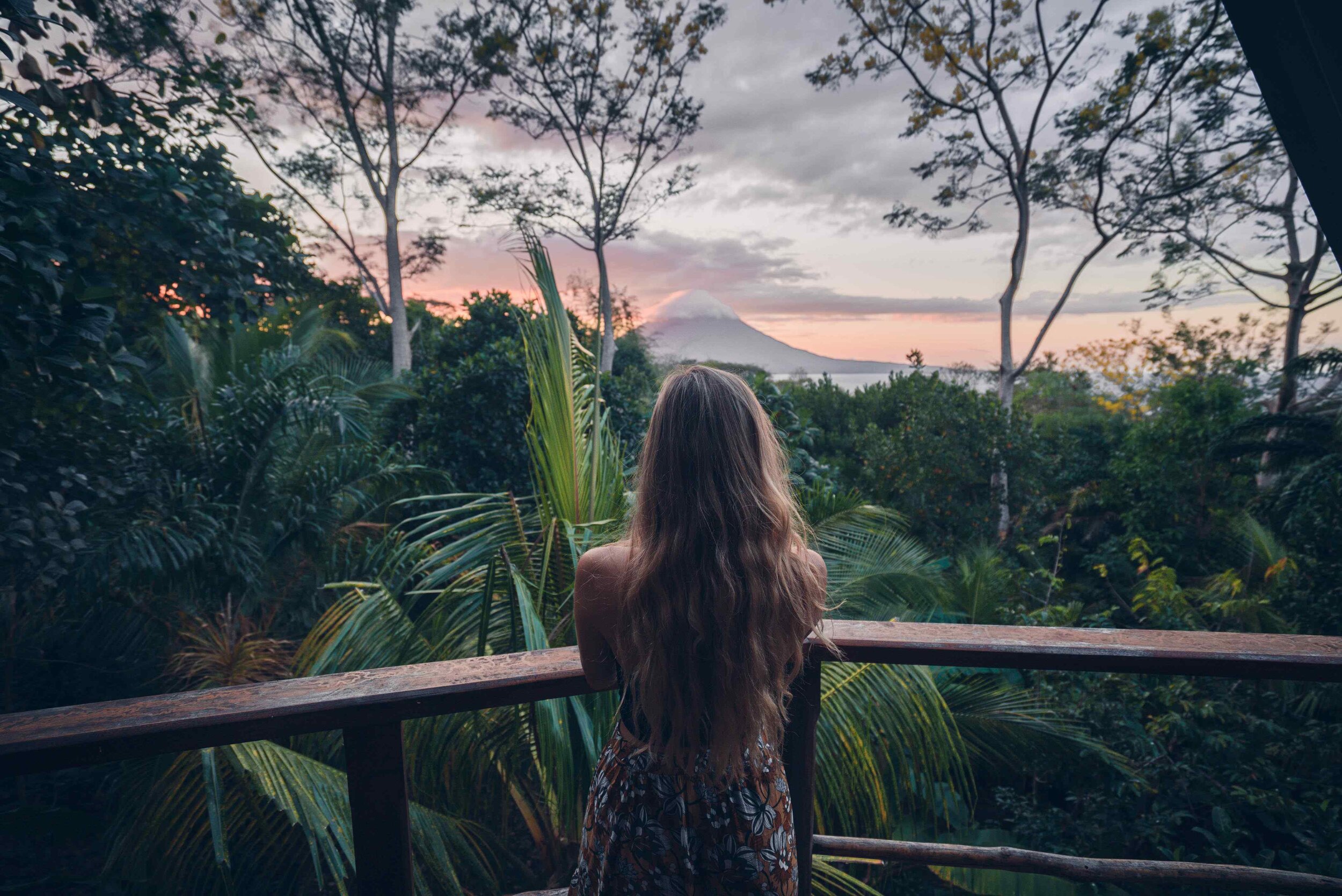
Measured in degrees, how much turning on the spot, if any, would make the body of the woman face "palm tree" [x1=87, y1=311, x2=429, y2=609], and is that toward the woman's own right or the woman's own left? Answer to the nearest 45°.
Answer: approximately 45° to the woman's own left

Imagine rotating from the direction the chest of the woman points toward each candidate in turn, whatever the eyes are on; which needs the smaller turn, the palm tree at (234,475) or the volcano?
the volcano

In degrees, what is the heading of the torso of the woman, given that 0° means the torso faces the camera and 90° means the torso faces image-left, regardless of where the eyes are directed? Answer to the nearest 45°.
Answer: approximately 180°

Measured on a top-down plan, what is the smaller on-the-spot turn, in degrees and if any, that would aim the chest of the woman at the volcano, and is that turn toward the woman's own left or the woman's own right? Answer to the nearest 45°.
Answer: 0° — they already face it

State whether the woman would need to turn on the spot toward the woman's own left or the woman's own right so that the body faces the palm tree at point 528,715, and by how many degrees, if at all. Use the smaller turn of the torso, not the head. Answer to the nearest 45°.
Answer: approximately 45° to the woman's own left

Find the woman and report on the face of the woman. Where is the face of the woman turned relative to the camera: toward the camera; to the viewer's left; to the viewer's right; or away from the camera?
away from the camera
